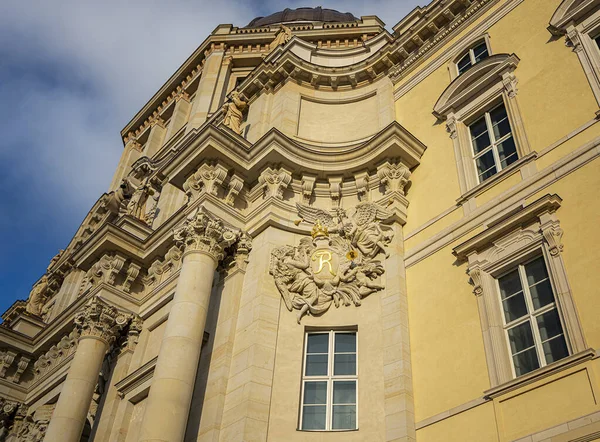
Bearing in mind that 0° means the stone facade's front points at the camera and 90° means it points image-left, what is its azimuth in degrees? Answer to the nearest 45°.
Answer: approximately 45°
